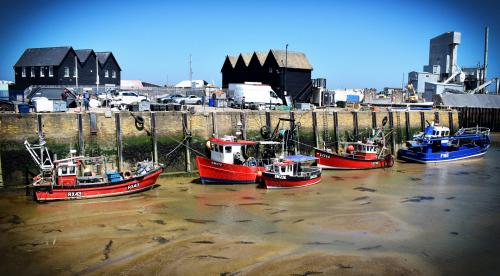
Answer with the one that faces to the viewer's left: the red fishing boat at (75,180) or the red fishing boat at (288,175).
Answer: the red fishing boat at (288,175)

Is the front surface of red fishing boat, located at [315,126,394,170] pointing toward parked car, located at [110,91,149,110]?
yes

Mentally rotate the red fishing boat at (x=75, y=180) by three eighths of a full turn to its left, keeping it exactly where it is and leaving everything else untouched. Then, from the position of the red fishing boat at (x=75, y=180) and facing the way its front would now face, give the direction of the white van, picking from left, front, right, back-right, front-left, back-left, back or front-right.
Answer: right

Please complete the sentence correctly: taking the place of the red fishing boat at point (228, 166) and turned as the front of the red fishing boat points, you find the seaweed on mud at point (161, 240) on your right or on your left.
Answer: on your left

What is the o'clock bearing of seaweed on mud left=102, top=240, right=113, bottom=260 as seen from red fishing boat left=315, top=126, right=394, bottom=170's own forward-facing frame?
The seaweed on mud is roughly at 10 o'clock from the red fishing boat.

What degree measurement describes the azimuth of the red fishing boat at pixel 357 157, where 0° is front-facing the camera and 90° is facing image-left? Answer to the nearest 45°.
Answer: approximately 90°

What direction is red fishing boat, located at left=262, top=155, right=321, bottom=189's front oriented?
to the viewer's left

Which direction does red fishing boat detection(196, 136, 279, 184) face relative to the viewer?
to the viewer's left

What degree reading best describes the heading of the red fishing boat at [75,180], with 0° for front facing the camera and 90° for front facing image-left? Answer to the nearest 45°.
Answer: approximately 270°

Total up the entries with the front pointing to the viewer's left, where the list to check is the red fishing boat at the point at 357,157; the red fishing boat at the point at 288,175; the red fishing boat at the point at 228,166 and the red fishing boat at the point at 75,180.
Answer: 3

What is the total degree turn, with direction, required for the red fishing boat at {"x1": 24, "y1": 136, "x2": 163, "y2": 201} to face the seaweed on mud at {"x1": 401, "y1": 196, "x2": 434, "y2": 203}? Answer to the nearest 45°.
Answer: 0° — it already faces it

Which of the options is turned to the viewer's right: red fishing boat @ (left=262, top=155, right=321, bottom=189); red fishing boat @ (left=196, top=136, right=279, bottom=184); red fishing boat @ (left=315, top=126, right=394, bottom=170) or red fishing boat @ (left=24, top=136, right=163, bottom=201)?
red fishing boat @ (left=24, top=136, right=163, bottom=201)
